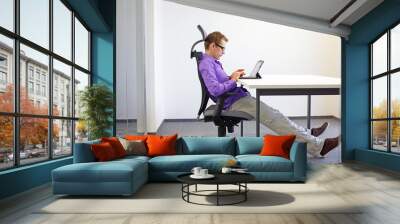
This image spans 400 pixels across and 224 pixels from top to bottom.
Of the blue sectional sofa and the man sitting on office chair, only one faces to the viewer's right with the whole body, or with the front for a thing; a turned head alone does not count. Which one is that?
the man sitting on office chair

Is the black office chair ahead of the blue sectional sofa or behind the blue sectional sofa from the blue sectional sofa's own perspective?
behind

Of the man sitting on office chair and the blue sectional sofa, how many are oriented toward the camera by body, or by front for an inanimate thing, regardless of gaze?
1

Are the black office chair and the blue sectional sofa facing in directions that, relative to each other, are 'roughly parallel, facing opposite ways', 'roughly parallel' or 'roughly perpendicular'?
roughly perpendicular

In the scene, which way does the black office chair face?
to the viewer's right

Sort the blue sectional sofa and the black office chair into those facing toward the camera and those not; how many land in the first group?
1
